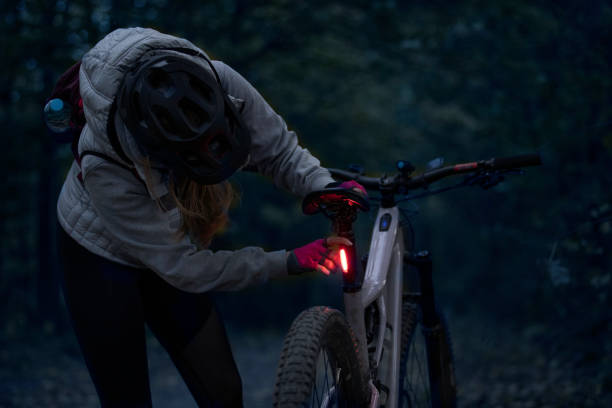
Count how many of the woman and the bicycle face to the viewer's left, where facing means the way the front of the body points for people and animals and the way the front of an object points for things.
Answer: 0

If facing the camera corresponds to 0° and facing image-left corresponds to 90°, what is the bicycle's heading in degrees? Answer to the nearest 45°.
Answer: approximately 225°

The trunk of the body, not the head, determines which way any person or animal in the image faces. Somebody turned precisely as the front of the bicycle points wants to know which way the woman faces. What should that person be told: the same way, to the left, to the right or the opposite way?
to the right

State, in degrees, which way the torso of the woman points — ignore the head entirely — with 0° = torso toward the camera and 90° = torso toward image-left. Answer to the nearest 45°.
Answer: approximately 315°

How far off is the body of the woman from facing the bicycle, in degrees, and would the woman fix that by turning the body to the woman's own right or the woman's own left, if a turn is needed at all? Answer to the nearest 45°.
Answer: approximately 45° to the woman's own left

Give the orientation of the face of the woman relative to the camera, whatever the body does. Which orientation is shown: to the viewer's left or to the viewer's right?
to the viewer's right
